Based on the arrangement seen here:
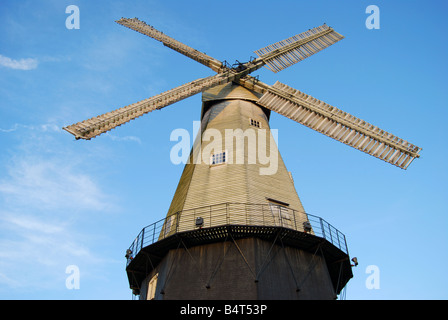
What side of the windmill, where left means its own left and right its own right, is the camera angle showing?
front
